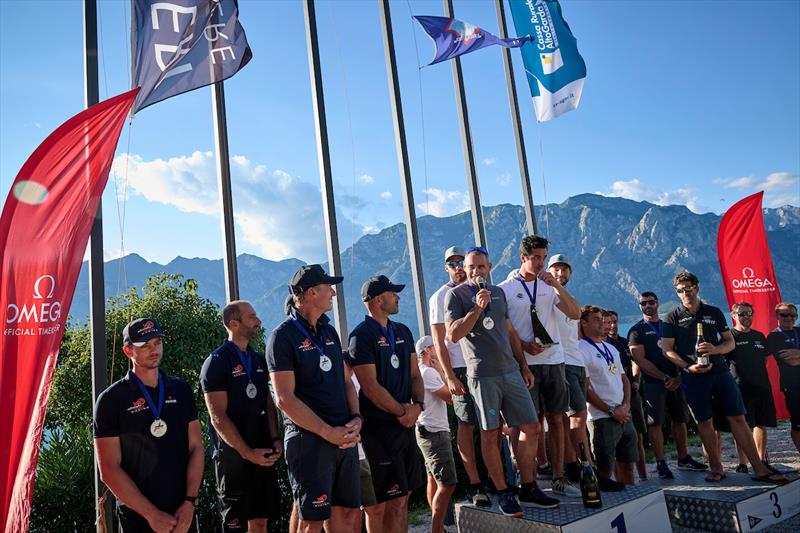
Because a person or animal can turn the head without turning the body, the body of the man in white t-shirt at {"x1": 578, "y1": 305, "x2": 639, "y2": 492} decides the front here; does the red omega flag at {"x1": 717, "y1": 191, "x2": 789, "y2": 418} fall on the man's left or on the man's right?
on the man's left

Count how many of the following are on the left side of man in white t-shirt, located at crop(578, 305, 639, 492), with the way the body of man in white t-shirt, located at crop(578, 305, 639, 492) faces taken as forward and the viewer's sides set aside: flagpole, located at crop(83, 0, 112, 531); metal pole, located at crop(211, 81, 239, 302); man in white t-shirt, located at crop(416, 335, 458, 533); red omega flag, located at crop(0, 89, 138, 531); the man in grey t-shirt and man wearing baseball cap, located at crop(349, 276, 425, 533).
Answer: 0

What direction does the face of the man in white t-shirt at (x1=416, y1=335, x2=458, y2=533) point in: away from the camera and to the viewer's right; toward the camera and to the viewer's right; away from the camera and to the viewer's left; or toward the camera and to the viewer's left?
toward the camera and to the viewer's right

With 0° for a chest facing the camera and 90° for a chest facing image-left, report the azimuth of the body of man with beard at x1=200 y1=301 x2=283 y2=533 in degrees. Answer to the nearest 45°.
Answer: approximately 315°

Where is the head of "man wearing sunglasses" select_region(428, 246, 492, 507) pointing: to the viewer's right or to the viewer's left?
to the viewer's right

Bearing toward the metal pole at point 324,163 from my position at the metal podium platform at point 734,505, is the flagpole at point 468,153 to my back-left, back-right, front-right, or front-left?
front-right

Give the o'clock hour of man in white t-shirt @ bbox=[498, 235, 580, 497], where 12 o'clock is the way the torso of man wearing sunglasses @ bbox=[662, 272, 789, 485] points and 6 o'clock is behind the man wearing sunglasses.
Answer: The man in white t-shirt is roughly at 1 o'clock from the man wearing sunglasses.

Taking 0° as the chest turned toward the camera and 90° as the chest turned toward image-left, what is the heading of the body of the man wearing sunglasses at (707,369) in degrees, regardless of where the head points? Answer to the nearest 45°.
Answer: approximately 0°

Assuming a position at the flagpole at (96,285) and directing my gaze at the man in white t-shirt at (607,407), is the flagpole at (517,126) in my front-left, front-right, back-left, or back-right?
front-left
